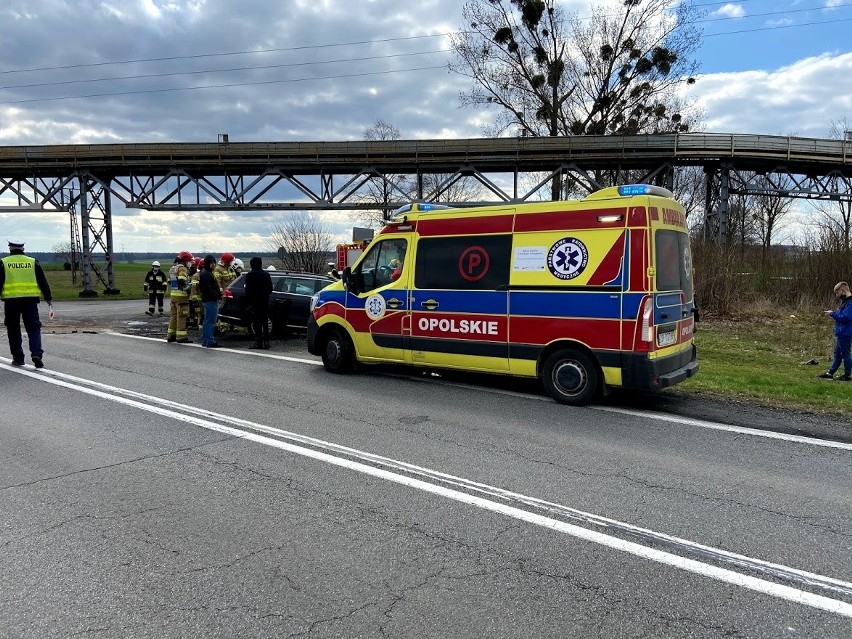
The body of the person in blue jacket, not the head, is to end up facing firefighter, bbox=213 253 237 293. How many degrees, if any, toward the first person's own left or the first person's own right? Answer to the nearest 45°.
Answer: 0° — they already face them

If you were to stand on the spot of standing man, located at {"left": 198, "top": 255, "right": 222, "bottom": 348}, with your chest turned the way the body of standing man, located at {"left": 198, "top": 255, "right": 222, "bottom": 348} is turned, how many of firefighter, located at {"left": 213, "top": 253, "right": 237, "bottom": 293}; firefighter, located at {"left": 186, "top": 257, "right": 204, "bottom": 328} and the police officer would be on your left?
2

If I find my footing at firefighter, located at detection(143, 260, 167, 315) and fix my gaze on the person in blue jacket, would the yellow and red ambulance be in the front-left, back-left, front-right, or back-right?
front-right

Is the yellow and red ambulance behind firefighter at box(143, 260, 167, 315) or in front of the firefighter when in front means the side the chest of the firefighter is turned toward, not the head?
in front

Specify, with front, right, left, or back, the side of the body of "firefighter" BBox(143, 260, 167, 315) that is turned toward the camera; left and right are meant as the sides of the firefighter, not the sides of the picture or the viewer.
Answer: front

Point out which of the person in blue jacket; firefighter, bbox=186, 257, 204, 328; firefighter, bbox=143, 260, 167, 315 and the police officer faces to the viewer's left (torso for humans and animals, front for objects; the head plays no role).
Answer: the person in blue jacket

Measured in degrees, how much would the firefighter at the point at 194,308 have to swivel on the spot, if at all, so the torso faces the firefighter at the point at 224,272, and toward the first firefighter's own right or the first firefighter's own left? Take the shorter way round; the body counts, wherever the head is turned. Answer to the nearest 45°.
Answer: approximately 45° to the first firefighter's own right

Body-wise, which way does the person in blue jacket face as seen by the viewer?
to the viewer's left

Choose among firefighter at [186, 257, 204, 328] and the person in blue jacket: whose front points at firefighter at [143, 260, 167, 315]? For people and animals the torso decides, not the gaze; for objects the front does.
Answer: the person in blue jacket

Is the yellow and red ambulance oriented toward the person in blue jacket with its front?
no

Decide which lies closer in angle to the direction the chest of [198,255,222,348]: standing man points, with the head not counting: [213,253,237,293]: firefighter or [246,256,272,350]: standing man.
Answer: the standing man
